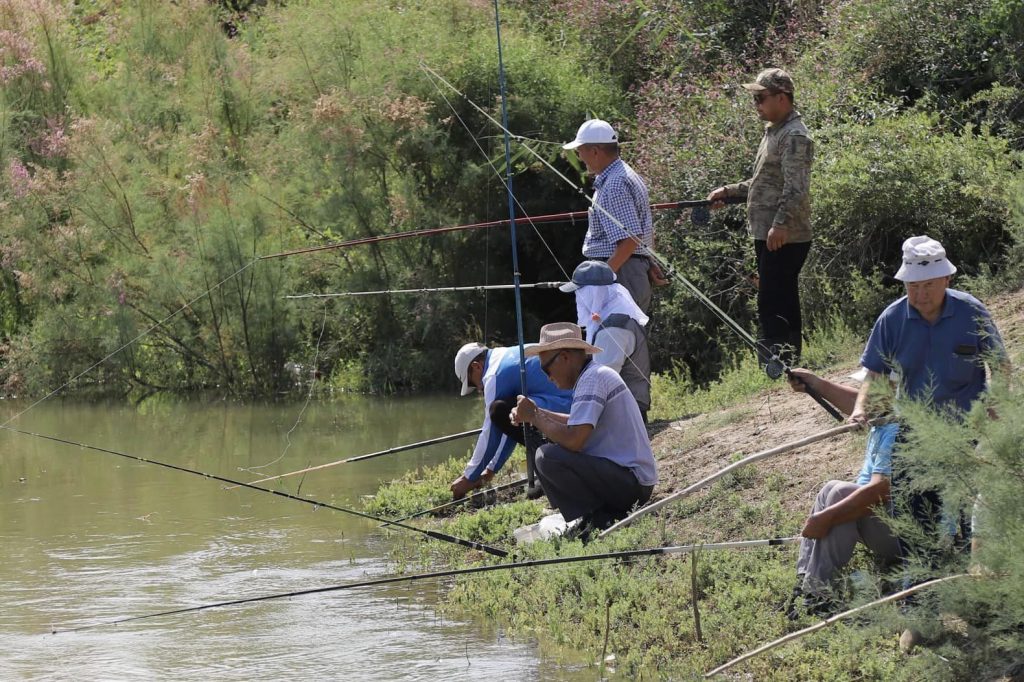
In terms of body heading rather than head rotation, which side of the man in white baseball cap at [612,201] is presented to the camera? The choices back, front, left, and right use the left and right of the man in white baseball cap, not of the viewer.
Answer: left

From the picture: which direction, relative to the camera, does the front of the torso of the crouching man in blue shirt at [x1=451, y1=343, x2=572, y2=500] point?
to the viewer's left

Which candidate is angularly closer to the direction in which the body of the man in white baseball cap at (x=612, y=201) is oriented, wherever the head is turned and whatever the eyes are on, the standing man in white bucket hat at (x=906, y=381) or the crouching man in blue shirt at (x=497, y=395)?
the crouching man in blue shirt

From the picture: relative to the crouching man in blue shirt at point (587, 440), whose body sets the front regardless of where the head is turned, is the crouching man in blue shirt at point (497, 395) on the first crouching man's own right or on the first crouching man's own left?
on the first crouching man's own right

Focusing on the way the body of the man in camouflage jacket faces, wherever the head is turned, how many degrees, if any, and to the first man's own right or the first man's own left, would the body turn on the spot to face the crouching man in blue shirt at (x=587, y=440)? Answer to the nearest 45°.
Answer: approximately 45° to the first man's own left

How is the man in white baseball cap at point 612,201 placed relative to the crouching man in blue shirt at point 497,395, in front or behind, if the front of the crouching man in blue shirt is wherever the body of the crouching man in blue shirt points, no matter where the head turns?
behind

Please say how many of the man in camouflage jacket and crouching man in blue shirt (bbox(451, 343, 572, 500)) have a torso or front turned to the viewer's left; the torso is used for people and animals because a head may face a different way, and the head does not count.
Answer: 2

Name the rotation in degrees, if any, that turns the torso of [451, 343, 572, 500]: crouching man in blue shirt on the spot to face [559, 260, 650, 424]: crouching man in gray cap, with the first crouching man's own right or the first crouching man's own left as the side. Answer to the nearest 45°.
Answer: approximately 135° to the first crouching man's own right

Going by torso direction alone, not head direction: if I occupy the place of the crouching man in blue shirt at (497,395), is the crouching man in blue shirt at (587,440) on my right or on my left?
on my left

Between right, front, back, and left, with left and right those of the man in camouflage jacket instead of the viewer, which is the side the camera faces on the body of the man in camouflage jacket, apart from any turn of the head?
left

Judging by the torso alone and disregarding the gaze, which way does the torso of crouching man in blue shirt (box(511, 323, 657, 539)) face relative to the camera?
to the viewer's left
